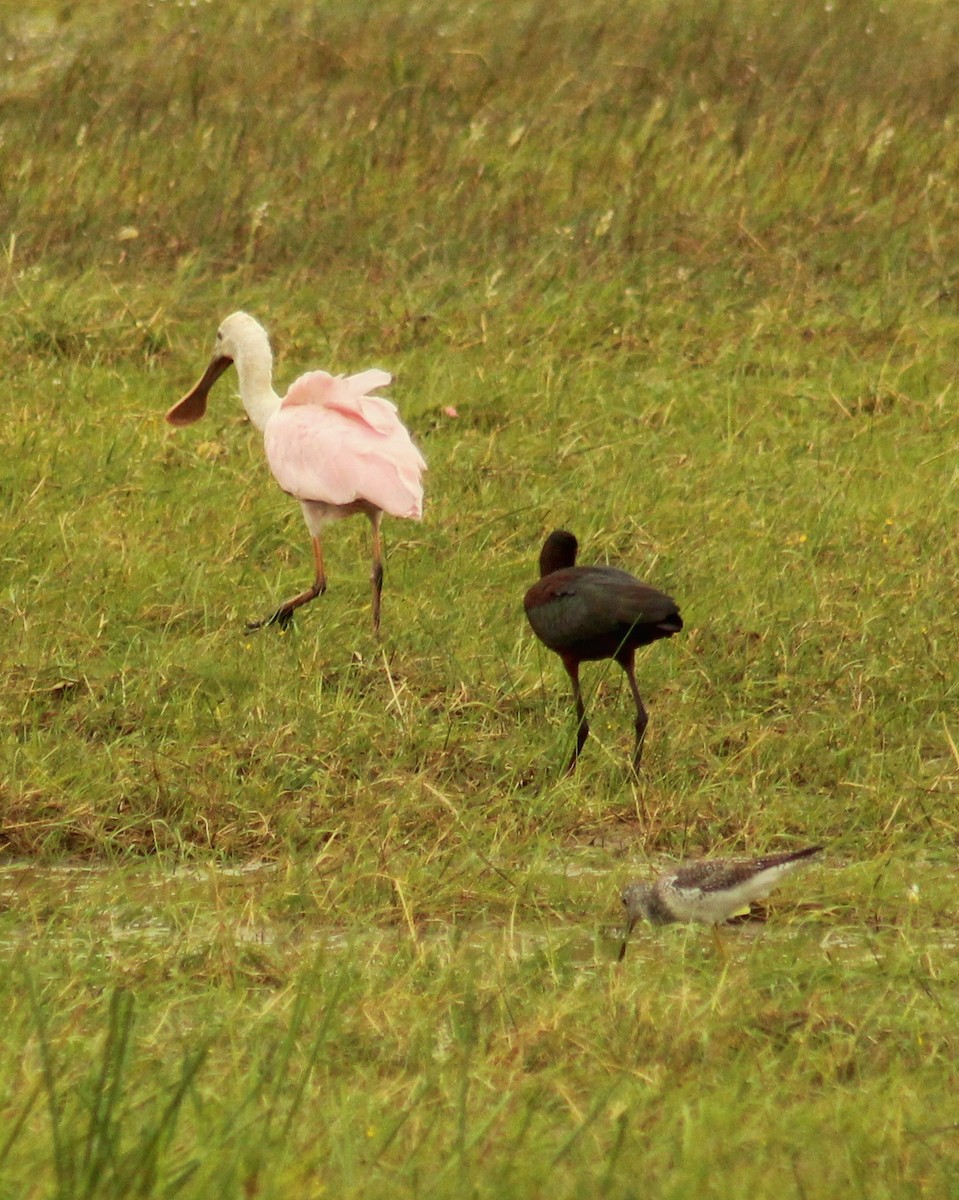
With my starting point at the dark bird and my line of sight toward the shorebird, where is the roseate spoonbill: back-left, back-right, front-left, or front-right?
back-right

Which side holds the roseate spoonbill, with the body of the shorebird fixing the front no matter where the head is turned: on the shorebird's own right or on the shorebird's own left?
on the shorebird's own right

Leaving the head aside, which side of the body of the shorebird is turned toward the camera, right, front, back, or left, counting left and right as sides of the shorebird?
left

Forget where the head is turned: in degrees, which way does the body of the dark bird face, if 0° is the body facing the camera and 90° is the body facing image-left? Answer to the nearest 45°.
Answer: approximately 135°

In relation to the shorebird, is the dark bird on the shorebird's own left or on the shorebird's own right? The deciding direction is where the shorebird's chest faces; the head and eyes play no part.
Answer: on the shorebird's own right

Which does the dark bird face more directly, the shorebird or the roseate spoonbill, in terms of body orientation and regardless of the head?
the roseate spoonbill

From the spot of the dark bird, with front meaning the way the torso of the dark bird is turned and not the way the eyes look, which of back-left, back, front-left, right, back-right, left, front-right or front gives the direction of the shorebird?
back-left

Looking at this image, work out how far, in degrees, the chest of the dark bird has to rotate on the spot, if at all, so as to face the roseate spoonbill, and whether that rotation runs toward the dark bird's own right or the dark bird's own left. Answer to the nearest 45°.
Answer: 0° — it already faces it
